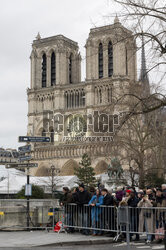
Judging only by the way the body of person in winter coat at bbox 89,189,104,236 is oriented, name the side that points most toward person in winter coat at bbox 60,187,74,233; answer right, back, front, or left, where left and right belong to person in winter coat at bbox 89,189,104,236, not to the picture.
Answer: right

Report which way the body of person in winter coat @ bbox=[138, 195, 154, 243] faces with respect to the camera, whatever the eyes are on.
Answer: toward the camera

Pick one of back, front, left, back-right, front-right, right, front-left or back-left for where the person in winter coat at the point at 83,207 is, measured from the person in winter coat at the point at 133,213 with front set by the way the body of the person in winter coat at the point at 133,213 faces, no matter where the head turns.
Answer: right

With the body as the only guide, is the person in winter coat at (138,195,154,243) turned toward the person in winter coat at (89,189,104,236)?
no

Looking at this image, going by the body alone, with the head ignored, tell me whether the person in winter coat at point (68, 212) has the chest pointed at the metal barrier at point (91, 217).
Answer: no

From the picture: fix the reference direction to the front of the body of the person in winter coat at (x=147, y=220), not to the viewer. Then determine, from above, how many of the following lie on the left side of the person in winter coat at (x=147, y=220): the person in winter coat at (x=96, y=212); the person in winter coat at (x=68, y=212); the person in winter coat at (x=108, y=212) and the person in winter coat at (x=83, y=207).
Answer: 0

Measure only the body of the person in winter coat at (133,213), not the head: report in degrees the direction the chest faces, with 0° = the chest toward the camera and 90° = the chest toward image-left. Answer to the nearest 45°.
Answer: approximately 45°

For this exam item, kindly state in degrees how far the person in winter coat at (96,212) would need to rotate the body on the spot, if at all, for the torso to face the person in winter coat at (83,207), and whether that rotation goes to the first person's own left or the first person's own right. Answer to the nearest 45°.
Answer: approximately 90° to the first person's own right

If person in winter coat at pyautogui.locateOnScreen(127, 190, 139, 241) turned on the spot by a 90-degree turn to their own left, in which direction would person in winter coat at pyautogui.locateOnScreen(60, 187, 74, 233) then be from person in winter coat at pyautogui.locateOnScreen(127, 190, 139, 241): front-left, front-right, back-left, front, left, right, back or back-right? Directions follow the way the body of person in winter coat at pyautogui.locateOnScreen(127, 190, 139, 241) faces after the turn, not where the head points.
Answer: back

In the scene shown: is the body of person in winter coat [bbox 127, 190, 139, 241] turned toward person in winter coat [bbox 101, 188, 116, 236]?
no

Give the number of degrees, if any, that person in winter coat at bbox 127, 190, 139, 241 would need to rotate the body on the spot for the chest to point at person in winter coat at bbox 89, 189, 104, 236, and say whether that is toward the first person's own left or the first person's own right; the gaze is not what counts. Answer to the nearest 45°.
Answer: approximately 90° to the first person's own right

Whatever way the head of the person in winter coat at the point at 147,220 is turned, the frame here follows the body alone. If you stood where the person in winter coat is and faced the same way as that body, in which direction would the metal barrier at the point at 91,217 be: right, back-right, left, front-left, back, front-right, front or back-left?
back-right

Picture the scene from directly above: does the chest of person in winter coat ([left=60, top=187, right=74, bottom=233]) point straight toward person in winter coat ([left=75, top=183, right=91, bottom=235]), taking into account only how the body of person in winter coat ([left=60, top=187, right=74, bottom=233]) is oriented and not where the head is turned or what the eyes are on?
no
